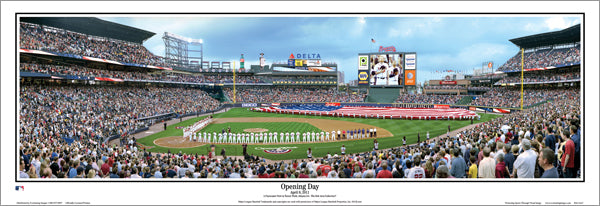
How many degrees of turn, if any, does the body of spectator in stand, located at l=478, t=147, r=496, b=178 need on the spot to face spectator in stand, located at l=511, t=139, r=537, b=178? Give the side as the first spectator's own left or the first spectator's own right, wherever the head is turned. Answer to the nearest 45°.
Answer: approximately 90° to the first spectator's own right

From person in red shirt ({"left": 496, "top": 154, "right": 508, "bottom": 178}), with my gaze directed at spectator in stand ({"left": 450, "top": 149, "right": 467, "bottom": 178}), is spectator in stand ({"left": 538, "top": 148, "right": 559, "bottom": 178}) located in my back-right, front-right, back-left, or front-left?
back-left

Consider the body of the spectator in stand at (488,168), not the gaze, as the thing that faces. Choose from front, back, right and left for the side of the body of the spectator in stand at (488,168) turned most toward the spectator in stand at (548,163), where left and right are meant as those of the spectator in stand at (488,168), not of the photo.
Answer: right

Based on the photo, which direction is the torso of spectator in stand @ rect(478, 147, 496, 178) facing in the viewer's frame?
away from the camera

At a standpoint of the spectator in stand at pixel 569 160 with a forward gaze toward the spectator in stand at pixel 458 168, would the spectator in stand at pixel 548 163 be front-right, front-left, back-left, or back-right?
front-left

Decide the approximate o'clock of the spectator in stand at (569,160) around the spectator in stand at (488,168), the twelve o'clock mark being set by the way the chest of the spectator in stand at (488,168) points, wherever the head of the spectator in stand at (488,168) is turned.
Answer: the spectator in stand at (569,160) is roughly at 2 o'clock from the spectator in stand at (488,168).
